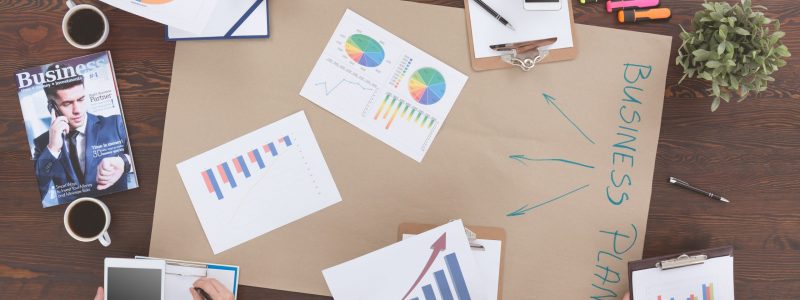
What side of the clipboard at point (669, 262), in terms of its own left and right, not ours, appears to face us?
front

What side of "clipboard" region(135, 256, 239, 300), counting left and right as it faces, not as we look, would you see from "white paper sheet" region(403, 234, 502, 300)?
left

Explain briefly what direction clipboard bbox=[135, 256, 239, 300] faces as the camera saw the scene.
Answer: facing the viewer

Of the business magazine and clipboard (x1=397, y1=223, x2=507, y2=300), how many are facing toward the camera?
2

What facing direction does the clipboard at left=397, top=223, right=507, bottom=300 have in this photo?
toward the camera

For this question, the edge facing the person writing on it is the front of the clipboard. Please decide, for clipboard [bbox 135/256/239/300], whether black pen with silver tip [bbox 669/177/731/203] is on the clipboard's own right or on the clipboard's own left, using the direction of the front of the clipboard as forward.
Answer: on the clipboard's own left

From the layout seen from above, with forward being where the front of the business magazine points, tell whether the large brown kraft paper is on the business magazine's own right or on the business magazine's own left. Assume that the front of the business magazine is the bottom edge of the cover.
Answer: on the business magazine's own left
